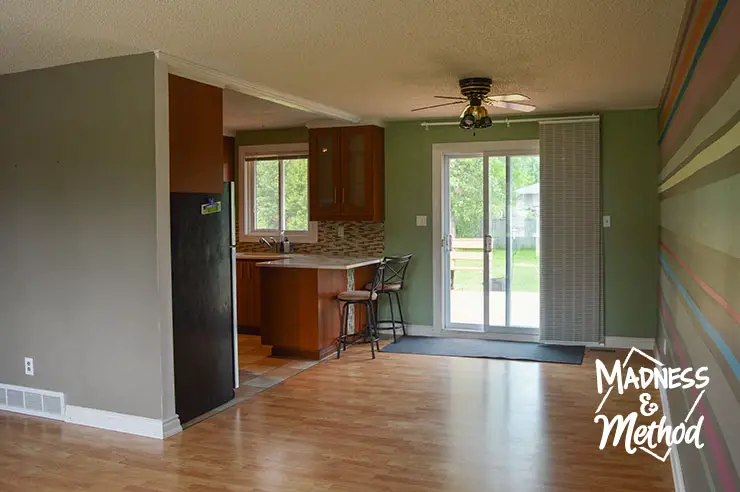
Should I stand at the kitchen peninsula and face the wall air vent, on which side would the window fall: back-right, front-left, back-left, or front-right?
back-right

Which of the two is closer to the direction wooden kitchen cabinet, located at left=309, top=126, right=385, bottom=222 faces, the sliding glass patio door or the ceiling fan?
the ceiling fan

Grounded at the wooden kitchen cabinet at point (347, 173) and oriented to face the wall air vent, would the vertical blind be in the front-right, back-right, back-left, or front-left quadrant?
back-left

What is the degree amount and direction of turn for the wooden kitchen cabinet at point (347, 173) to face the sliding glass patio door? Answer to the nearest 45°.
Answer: approximately 90° to its left

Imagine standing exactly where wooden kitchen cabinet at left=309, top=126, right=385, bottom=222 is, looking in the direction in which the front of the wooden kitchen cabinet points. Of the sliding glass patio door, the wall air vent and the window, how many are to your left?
1

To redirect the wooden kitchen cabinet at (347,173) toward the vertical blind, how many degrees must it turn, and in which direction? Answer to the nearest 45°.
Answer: approximately 90° to its left

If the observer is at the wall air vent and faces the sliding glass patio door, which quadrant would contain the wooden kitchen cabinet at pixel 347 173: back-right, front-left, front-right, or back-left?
front-left

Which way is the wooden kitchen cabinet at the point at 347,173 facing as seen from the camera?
toward the camera

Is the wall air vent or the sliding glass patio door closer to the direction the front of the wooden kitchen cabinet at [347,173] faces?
the wall air vent

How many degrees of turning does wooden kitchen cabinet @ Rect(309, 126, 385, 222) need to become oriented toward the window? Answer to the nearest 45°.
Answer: approximately 135° to its right

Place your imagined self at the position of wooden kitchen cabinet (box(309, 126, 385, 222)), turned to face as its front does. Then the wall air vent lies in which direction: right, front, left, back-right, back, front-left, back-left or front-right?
front-right
